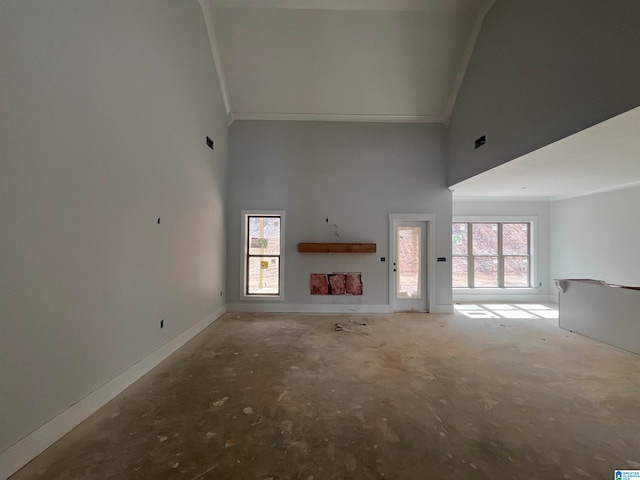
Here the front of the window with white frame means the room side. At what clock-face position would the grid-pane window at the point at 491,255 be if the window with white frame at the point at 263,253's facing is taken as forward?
The grid-pane window is roughly at 9 o'clock from the window with white frame.

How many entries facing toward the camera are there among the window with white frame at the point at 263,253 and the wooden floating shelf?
2

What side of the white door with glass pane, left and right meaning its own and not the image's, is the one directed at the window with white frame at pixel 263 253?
right

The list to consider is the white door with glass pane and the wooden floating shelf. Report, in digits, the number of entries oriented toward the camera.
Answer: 2

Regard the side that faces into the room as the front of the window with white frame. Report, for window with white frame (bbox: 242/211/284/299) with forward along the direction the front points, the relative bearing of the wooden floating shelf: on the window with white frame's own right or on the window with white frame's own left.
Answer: on the window with white frame's own left

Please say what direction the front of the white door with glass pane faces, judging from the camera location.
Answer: facing the viewer

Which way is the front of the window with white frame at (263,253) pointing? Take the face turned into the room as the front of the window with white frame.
toward the camera

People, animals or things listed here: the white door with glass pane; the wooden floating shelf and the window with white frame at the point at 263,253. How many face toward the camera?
3

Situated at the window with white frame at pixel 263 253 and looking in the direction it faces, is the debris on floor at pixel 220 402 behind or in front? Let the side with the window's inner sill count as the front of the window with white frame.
in front

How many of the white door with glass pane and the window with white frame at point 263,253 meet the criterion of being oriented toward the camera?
2

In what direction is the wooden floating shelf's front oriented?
toward the camera

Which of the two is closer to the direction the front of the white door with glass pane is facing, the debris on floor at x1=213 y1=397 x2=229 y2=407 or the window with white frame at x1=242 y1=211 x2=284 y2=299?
the debris on floor
